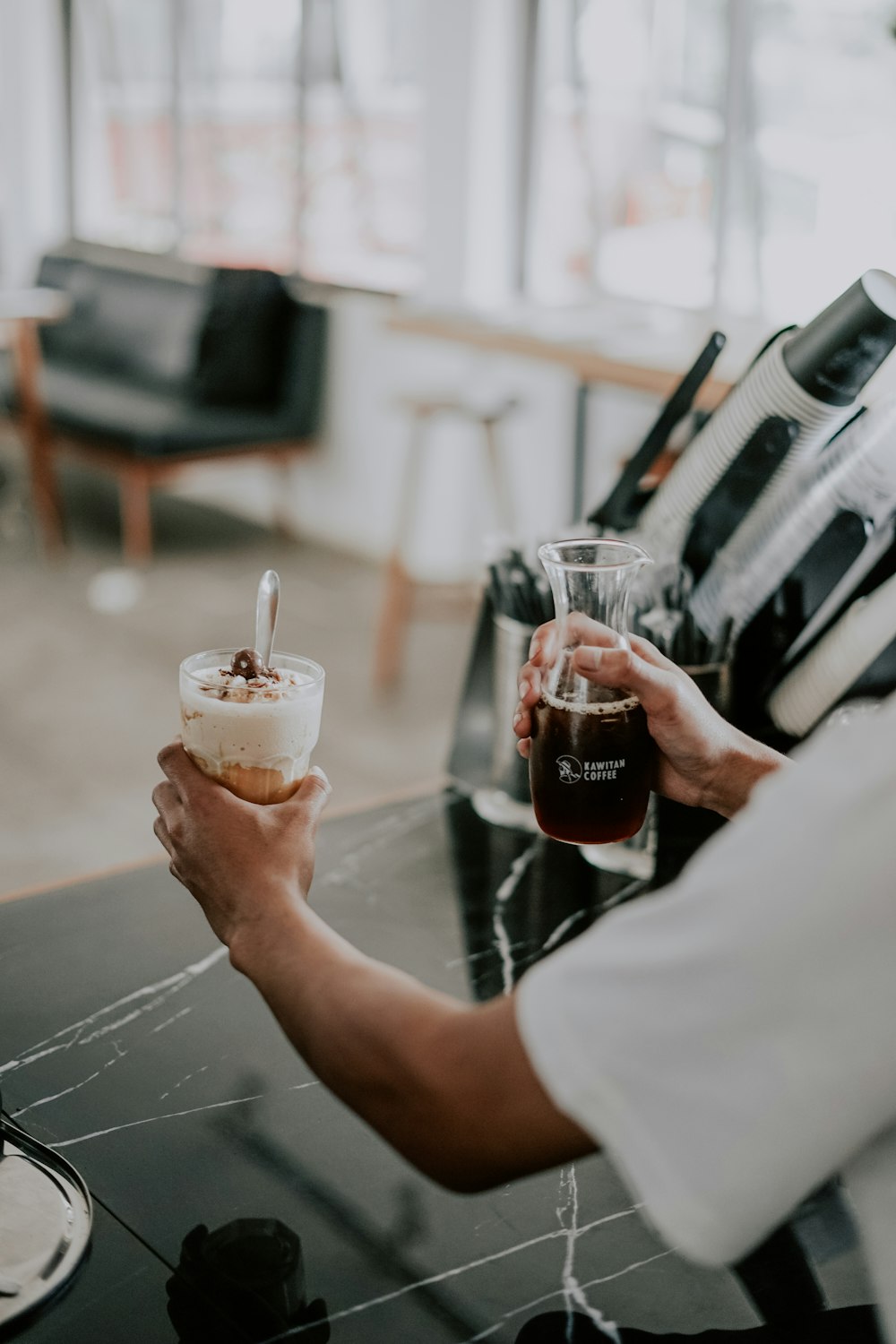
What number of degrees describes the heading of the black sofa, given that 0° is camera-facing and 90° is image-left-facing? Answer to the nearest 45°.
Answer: approximately 45°

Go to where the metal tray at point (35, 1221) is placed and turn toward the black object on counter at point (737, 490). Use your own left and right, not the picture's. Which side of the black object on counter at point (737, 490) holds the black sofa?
left

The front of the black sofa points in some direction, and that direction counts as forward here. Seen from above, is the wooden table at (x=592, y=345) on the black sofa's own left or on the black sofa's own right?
on the black sofa's own left

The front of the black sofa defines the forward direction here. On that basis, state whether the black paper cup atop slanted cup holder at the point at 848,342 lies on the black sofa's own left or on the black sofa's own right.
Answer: on the black sofa's own left

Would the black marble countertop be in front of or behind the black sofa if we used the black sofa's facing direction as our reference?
in front

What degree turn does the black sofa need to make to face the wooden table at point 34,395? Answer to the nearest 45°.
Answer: approximately 45° to its right

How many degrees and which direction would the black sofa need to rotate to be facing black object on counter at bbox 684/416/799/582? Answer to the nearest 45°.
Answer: approximately 45° to its left

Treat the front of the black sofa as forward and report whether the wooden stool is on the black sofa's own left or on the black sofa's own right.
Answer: on the black sofa's own left

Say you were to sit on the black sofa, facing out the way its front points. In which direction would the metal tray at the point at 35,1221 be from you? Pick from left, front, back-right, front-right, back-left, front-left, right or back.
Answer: front-left

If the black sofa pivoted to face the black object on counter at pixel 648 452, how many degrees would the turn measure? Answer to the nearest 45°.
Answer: approximately 45° to its left
